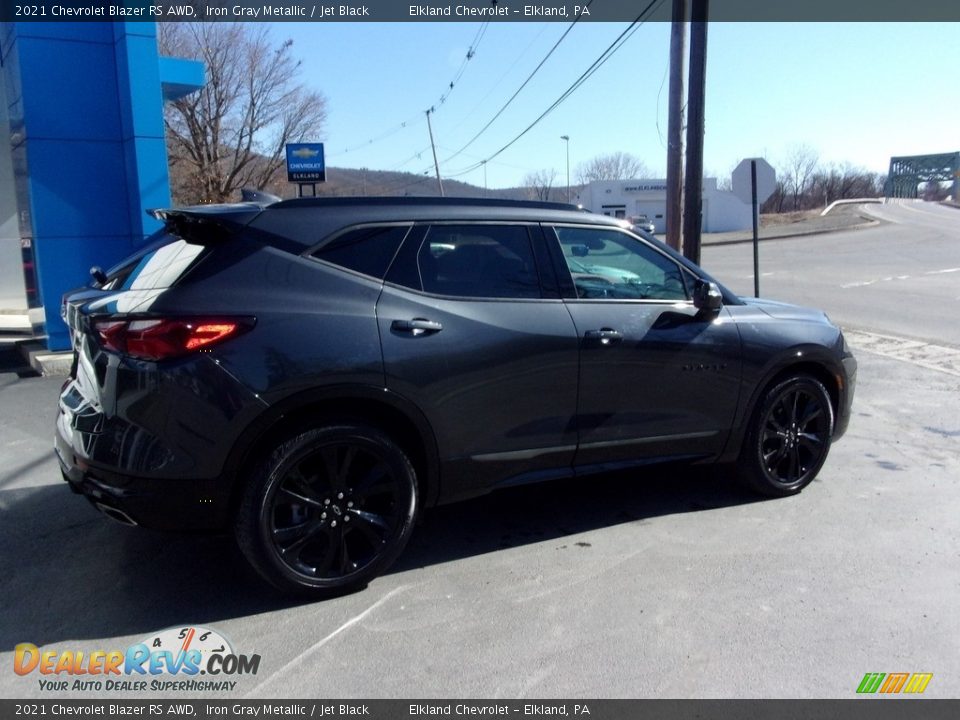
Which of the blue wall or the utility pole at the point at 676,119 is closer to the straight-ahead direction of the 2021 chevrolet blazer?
the utility pole

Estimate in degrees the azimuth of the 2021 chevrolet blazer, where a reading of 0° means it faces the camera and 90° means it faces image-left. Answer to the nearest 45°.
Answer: approximately 225°

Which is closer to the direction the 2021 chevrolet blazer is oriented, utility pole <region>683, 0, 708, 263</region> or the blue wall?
the utility pole

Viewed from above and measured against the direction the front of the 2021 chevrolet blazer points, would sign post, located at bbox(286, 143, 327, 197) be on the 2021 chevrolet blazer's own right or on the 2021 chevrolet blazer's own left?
on the 2021 chevrolet blazer's own left

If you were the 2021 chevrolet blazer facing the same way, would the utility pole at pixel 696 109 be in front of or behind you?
in front

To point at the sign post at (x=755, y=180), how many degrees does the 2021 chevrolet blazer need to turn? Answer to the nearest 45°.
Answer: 0° — it already faces it

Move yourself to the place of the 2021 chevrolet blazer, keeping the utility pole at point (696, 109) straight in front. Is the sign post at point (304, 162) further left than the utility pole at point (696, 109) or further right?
left

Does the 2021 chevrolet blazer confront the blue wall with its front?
no

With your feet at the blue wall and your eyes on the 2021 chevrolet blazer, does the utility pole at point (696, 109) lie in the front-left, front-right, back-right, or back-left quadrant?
front-left

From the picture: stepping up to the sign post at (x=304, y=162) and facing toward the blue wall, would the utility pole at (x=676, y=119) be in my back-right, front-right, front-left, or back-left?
front-left
